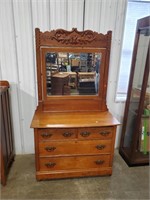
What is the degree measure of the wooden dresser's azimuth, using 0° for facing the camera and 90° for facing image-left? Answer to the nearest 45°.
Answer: approximately 0°

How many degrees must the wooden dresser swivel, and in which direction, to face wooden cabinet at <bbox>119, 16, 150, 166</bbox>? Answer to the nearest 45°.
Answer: approximately 135° to its left

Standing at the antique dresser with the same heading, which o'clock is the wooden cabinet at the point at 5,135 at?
The wooden cabinet is roughly at 3 o'clock from the antique dresser.

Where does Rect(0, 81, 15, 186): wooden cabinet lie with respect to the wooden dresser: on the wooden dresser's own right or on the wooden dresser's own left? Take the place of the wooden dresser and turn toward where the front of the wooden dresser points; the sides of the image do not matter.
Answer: on the wooden dresser's own right

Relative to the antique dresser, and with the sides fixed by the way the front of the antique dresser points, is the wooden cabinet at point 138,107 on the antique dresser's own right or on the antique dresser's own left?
on the antique dresser's own left
